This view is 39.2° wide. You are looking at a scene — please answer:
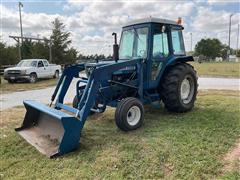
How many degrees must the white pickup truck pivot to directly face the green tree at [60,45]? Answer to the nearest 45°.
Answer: approximately 135° to its right

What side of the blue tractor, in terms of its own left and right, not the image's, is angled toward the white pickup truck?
right

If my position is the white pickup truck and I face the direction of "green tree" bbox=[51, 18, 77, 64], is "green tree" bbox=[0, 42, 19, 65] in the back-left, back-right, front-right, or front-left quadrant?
front-left

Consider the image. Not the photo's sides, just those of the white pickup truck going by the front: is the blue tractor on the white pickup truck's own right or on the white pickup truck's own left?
on the white pickup truck's own left

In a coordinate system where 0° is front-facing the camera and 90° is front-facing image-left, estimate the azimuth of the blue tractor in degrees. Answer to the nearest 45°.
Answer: approximately 45°

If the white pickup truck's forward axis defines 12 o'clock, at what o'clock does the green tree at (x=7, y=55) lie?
The green tree is roughly at 4 o'clock from the white pickup truck.

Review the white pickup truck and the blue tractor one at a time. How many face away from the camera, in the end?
0

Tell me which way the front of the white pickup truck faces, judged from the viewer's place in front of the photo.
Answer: facing the viewer and to the left of the viewer
